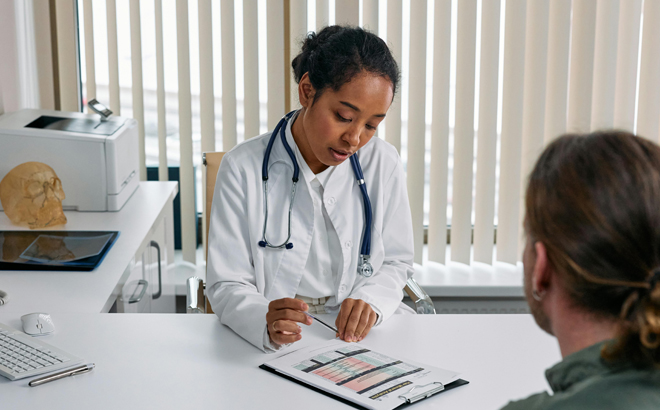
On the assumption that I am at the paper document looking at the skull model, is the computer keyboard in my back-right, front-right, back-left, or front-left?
front-left

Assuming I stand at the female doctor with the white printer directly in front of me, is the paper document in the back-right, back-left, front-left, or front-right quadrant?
back-left

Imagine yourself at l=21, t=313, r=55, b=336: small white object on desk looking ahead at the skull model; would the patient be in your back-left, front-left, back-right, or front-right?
back-right

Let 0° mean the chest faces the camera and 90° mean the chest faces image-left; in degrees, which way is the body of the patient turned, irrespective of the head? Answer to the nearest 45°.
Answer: approximately 135°

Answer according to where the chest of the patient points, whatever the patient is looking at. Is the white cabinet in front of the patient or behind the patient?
in front

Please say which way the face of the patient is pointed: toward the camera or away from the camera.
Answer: away from the camera

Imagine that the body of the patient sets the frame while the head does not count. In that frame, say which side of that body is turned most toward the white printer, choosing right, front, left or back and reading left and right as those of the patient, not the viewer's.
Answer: front
